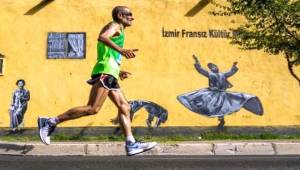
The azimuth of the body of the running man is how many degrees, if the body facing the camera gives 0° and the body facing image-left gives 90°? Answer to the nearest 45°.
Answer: approximately 270°

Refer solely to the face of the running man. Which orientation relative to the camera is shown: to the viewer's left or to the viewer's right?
to the viewer's right
